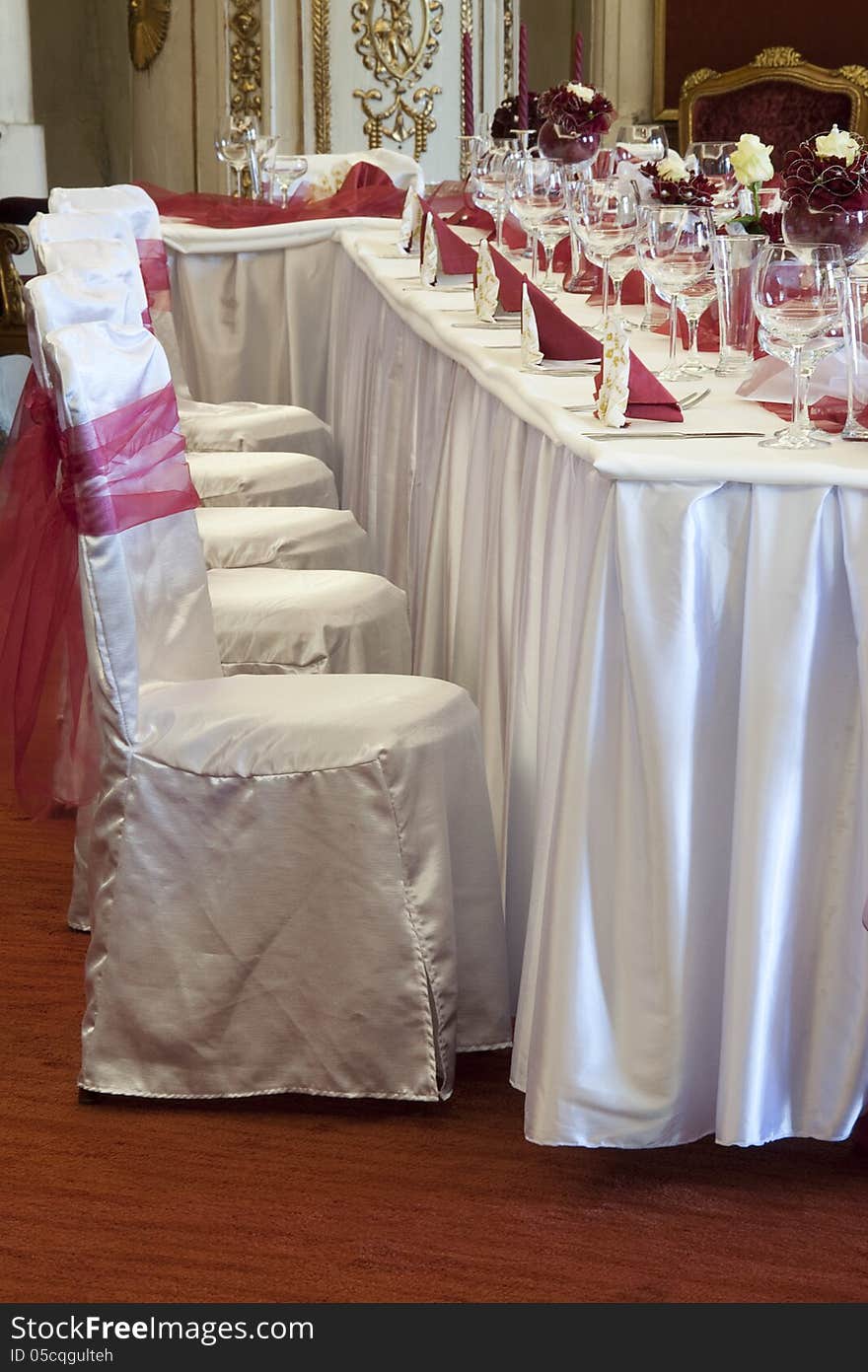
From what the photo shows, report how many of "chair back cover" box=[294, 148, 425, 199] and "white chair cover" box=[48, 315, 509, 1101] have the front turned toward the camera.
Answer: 1

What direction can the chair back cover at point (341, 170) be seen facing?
toward the camera

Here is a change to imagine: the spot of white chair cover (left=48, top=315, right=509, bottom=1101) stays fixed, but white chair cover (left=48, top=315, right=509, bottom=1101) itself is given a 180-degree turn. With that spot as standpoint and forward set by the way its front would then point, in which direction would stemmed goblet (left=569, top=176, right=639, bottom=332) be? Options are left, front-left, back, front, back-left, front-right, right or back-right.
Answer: back-right

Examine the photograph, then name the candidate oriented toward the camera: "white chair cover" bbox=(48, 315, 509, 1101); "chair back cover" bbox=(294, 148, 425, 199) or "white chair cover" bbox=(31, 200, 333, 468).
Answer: the chair back cover

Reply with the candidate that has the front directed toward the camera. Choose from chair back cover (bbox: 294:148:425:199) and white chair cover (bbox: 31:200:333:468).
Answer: the chair back cover

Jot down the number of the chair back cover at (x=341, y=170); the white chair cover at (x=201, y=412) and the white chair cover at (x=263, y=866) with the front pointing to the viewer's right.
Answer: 2

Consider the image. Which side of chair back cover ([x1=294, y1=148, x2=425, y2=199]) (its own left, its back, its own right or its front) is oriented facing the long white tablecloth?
front

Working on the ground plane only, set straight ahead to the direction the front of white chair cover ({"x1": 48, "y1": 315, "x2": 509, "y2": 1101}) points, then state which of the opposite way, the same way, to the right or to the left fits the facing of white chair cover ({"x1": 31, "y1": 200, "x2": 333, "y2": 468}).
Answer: the same way

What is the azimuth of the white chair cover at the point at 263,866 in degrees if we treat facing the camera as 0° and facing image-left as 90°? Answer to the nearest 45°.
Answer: approximately 270°

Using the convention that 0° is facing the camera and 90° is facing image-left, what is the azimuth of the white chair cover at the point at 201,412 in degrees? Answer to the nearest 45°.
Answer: approximately 270°

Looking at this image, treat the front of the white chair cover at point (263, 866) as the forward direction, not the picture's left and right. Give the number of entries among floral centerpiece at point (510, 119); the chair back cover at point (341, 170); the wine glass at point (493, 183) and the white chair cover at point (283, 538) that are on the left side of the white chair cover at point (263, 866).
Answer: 4

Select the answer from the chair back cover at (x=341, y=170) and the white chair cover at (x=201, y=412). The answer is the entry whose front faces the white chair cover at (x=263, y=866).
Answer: the chair back cover
